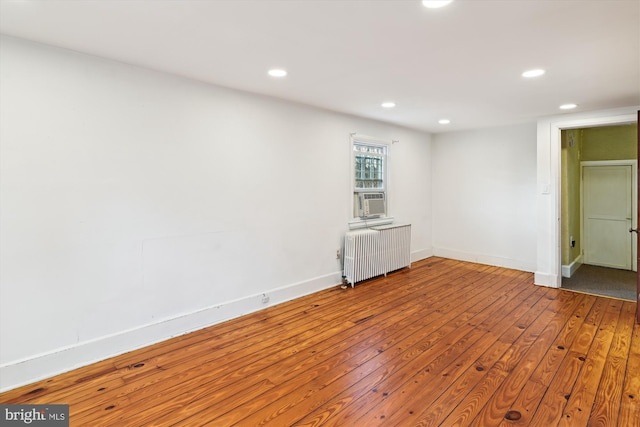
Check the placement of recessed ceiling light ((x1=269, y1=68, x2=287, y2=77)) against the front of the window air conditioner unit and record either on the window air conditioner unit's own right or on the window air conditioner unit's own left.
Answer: on the window air conditioner unit's own right

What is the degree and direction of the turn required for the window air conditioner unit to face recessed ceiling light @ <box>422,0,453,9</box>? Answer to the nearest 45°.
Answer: approximately 45° to its right

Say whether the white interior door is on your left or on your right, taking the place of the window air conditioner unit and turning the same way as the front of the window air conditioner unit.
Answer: on your left

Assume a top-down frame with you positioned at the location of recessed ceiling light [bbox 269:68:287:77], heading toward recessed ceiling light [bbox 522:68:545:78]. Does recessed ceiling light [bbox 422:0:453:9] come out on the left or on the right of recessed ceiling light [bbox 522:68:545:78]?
right

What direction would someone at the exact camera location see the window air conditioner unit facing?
facing the viewer and to the right of the viewer

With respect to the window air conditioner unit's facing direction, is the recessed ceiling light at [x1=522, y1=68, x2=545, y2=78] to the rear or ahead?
ahead
